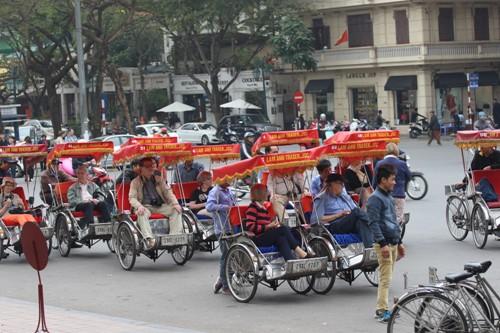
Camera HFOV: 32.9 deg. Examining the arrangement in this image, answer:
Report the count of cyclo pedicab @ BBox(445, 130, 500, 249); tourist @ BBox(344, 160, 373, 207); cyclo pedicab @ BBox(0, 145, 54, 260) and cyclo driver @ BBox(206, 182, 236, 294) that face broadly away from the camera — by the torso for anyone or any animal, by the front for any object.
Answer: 0

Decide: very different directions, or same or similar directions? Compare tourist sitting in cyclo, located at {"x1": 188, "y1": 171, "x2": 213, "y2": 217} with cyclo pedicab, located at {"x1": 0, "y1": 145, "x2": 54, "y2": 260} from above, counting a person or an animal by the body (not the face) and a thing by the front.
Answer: same or similar directions

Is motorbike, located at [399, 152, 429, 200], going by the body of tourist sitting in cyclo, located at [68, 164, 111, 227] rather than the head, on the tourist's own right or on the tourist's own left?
on the tourist's own left
